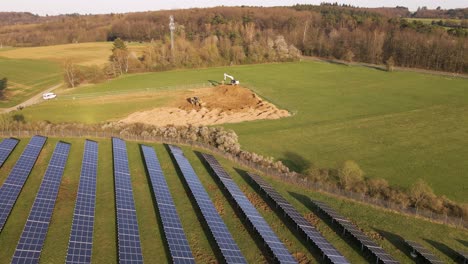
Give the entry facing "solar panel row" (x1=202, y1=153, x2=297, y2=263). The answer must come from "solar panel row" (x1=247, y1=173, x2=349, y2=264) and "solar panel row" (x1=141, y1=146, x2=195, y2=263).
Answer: "solar panel row" (x1=141, y1=146, x2=195, y2=263)

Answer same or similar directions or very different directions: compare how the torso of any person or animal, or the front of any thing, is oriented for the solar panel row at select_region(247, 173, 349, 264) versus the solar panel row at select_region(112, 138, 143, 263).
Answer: same or similar directions

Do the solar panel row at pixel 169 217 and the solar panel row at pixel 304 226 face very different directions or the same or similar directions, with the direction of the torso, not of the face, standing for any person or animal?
same or similar directions

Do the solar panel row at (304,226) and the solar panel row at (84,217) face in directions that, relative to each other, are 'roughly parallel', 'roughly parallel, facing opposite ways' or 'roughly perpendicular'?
roughly parallel

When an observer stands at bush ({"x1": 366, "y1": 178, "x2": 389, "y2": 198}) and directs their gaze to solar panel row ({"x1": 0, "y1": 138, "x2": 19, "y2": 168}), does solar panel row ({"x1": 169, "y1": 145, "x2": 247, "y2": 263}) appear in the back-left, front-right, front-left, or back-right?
front-left
